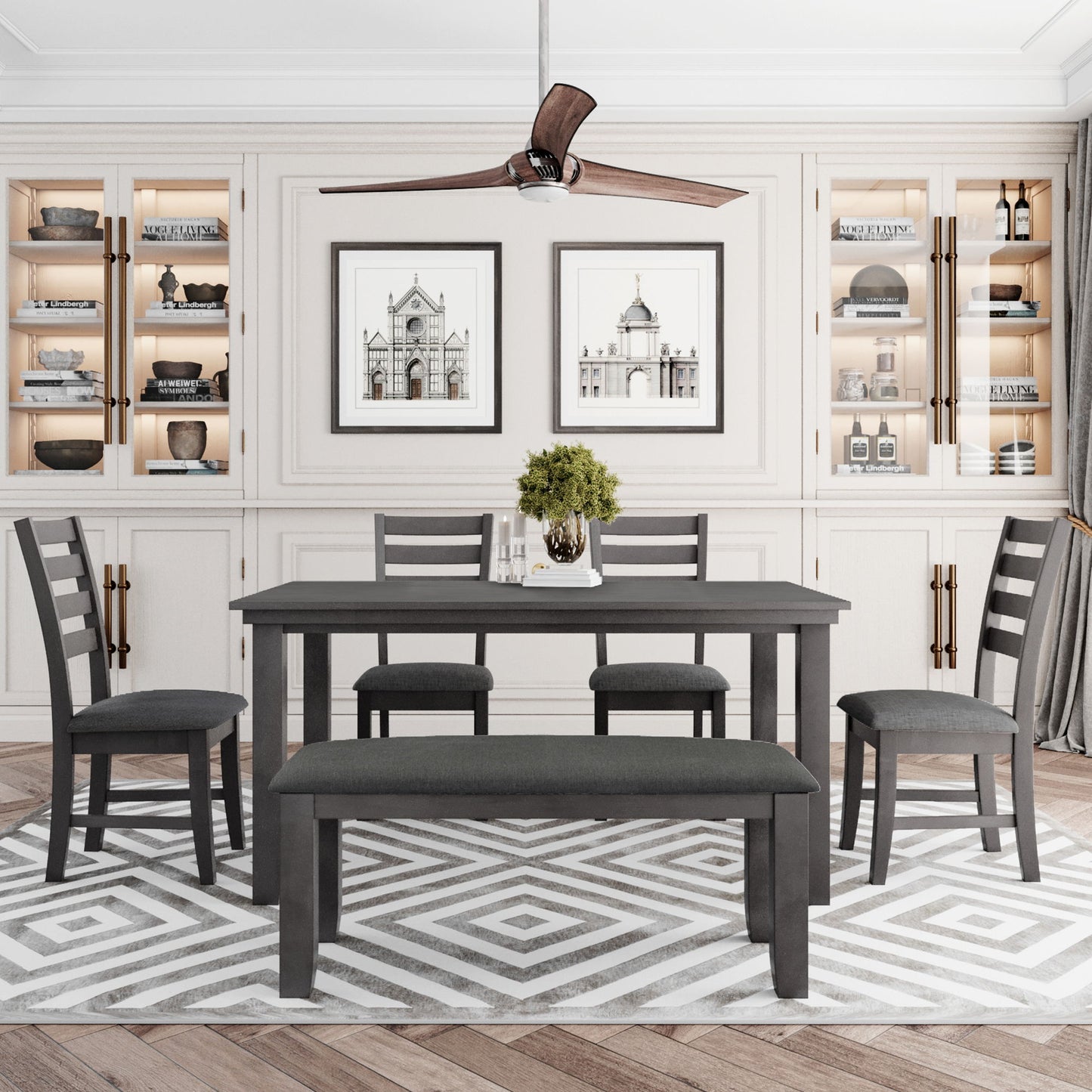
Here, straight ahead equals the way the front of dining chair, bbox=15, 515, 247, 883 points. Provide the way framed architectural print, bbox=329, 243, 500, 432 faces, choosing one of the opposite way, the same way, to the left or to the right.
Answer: to the right

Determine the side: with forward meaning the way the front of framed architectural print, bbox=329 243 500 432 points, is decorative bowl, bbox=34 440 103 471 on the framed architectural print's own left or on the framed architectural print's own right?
on the framed architectural print's own right

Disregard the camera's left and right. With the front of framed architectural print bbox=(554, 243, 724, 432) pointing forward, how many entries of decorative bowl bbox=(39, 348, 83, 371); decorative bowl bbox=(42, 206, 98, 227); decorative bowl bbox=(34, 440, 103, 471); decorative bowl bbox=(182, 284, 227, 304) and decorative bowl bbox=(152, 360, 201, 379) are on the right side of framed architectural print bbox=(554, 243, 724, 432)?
5

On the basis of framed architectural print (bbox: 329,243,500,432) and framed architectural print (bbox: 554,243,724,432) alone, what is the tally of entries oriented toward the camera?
2

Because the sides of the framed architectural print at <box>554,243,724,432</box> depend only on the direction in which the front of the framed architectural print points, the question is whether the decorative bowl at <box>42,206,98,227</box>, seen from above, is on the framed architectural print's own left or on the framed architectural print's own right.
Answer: on the framed architectural print's own right

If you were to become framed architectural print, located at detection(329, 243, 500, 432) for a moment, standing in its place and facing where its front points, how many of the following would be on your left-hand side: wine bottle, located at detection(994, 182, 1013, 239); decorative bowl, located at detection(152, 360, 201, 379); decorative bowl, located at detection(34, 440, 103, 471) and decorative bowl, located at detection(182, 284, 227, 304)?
1

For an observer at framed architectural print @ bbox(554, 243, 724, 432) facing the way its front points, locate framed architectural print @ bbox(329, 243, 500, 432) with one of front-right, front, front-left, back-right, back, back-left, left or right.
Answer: right

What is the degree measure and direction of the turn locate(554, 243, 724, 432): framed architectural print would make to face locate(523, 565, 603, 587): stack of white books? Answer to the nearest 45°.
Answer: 0° — it already faces it

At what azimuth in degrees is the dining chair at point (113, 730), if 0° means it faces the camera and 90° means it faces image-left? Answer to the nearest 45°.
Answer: approximately 270°

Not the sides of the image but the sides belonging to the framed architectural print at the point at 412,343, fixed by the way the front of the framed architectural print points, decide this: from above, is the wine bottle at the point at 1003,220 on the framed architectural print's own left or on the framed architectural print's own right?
on the framed architectural print's own left

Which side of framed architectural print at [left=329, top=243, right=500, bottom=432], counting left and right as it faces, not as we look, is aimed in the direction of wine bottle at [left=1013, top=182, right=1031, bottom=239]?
left
